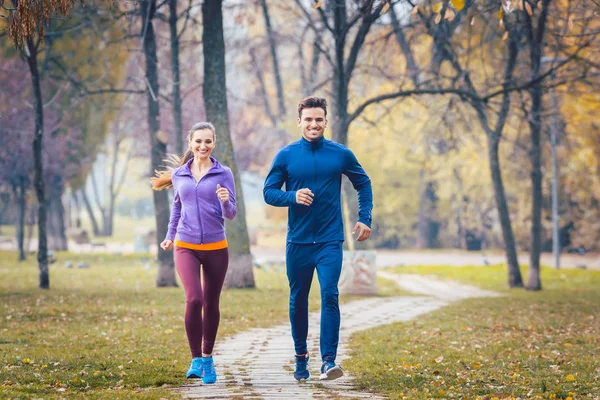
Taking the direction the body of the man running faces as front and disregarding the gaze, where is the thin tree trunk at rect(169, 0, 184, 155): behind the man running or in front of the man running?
behind

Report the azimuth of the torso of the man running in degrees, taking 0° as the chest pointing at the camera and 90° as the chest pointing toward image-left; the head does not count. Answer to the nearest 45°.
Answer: approximately 0°

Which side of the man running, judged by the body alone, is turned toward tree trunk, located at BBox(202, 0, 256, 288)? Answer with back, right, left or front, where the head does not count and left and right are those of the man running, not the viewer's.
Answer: back

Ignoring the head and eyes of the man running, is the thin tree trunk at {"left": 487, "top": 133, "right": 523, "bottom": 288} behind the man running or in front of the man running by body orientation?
behind

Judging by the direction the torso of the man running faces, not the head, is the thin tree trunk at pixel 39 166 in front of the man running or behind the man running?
behind

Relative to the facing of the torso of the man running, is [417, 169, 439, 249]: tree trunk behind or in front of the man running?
behind

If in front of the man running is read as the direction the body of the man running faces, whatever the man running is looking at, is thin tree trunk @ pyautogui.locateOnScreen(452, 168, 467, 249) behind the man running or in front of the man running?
behind

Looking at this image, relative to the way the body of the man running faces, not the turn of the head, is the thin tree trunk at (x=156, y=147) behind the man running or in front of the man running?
behind

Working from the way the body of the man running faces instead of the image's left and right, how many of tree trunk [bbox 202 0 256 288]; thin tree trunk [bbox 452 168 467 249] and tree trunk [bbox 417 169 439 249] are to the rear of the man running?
3
